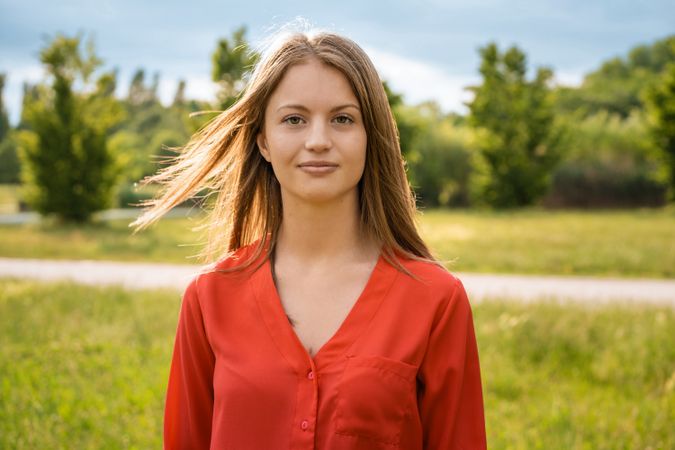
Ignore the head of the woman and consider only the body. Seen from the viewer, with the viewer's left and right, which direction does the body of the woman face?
facing the viewer

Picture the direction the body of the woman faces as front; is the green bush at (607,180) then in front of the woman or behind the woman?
behind

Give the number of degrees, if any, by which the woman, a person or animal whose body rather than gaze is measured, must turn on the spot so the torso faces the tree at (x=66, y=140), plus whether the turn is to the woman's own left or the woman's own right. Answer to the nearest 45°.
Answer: approximately 180°

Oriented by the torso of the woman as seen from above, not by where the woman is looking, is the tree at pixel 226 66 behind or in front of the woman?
behind

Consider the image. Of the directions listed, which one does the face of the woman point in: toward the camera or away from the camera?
toward the camera

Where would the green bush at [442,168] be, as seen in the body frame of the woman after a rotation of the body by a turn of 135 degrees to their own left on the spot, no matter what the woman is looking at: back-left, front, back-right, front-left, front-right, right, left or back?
front-left

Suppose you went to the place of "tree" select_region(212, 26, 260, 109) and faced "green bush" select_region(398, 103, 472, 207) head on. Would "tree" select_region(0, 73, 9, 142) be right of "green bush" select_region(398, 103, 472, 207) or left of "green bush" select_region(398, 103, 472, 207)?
left

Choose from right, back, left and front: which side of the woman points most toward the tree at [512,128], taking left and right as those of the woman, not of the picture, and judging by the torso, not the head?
back

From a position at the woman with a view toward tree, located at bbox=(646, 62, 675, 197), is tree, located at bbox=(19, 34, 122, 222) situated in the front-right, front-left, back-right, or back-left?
front-left
